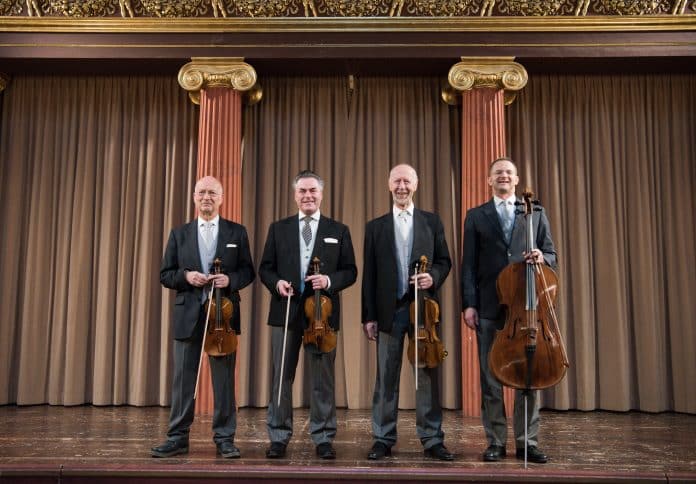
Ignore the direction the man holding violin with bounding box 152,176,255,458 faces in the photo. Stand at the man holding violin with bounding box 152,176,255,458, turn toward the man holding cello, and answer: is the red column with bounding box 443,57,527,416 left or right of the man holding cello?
left

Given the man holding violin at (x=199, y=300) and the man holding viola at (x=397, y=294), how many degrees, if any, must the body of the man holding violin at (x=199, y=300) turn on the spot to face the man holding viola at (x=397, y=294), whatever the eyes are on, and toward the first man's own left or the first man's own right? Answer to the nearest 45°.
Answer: approximately 90° to the first man's own left

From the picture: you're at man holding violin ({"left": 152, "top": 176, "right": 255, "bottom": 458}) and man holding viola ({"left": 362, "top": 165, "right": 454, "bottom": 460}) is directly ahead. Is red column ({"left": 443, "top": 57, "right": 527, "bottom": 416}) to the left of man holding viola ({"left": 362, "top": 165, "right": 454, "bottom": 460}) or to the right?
left

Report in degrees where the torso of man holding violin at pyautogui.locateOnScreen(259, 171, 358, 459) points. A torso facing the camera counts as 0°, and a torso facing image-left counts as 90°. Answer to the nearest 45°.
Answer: approximately 0°

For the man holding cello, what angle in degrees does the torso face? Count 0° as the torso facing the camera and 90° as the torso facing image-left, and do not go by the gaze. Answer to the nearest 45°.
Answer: approximately 0°

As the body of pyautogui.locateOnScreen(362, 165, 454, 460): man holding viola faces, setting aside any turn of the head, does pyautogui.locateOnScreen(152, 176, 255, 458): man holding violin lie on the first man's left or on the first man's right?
on the first man's right

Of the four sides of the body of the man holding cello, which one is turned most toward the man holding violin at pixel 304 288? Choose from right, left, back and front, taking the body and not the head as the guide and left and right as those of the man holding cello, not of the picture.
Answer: right
